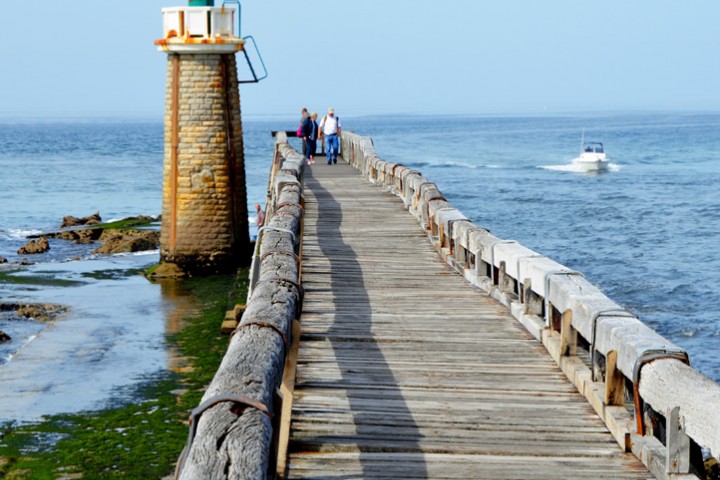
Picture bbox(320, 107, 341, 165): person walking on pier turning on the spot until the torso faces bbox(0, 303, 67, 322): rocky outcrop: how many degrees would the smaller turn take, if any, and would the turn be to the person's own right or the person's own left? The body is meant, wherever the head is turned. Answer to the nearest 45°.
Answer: approximately 45° to the person's own right

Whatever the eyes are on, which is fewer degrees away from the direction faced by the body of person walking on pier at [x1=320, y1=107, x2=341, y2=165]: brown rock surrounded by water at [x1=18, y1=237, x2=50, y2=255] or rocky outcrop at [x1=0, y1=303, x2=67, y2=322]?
the rocky outcrop

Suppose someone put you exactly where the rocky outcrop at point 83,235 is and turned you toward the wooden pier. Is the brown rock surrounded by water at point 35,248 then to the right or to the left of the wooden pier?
right

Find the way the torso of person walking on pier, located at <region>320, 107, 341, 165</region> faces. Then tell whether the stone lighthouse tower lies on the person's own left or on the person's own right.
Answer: on the person's own right

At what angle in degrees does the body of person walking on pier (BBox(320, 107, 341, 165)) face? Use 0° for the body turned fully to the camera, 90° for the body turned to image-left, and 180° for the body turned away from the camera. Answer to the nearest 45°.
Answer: approximately 0°
